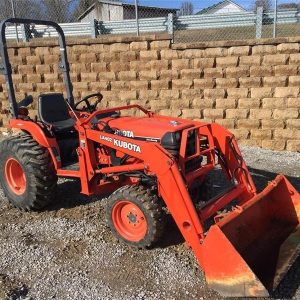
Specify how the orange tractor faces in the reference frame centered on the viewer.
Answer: facing the viewer and to the right of the viewer

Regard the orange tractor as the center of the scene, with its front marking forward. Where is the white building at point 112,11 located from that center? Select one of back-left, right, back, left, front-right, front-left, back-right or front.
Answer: back-left
